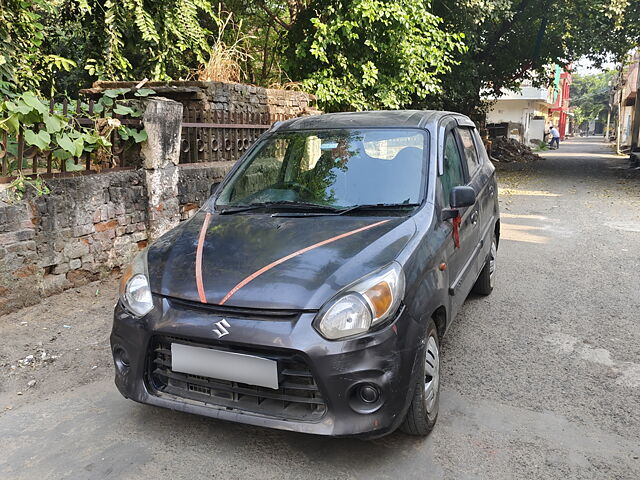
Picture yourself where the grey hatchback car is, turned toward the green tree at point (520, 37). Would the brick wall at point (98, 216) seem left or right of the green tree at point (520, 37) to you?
left

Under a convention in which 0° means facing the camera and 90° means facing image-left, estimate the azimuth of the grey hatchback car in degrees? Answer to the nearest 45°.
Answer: approximately 45°

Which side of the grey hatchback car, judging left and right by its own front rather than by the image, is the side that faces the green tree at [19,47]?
right

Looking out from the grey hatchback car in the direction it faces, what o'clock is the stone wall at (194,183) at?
The stone wall is roughly at 4 o'clock from the grey hatchback car.

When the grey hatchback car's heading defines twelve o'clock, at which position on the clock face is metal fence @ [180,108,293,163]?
The metal fence is roughly at 4 o'clock from the grey hatchback car.

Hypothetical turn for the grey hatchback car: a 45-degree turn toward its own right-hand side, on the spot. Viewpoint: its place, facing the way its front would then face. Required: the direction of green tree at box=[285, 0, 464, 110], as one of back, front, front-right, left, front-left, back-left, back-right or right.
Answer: right

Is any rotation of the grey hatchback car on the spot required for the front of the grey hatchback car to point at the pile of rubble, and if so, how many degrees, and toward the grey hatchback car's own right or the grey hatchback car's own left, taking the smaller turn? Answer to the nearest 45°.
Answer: approximately 135° to the grey hatchback car's own right

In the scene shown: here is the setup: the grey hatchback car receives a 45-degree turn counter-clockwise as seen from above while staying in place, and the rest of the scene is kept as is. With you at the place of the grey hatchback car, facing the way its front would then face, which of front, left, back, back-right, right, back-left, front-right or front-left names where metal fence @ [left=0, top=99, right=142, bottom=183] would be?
back-right

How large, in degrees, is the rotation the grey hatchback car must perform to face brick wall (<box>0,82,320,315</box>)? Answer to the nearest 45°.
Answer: approximately 90° to its right

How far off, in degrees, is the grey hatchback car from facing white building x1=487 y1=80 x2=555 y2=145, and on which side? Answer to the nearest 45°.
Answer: approximately 135° to its right
